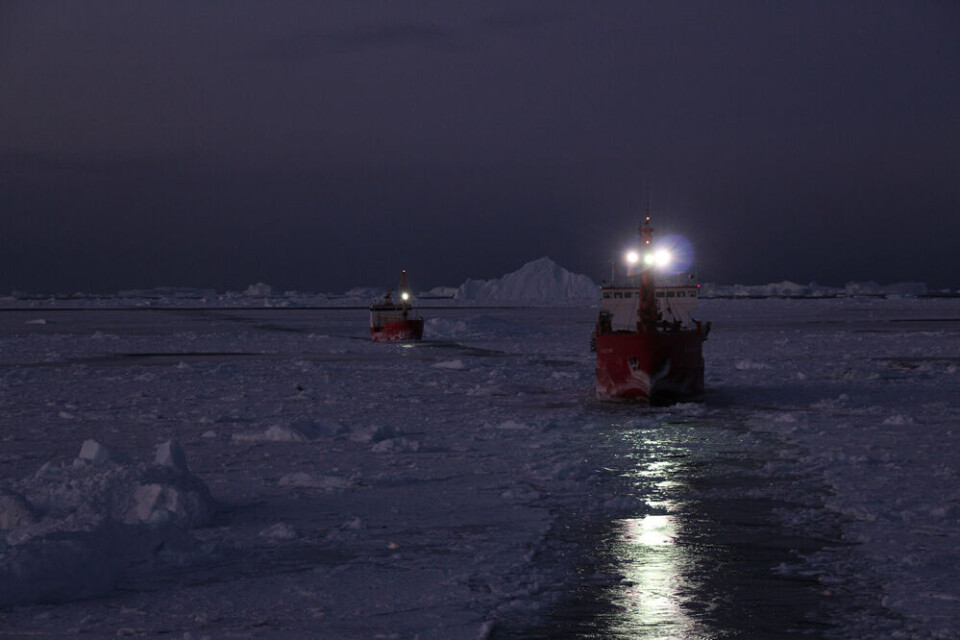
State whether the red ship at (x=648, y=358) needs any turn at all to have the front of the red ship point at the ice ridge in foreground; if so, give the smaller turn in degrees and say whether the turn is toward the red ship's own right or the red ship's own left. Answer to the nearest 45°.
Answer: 0° — it already faces it

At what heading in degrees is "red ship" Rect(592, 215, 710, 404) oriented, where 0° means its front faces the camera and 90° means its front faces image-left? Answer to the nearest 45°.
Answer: approximately 0°
